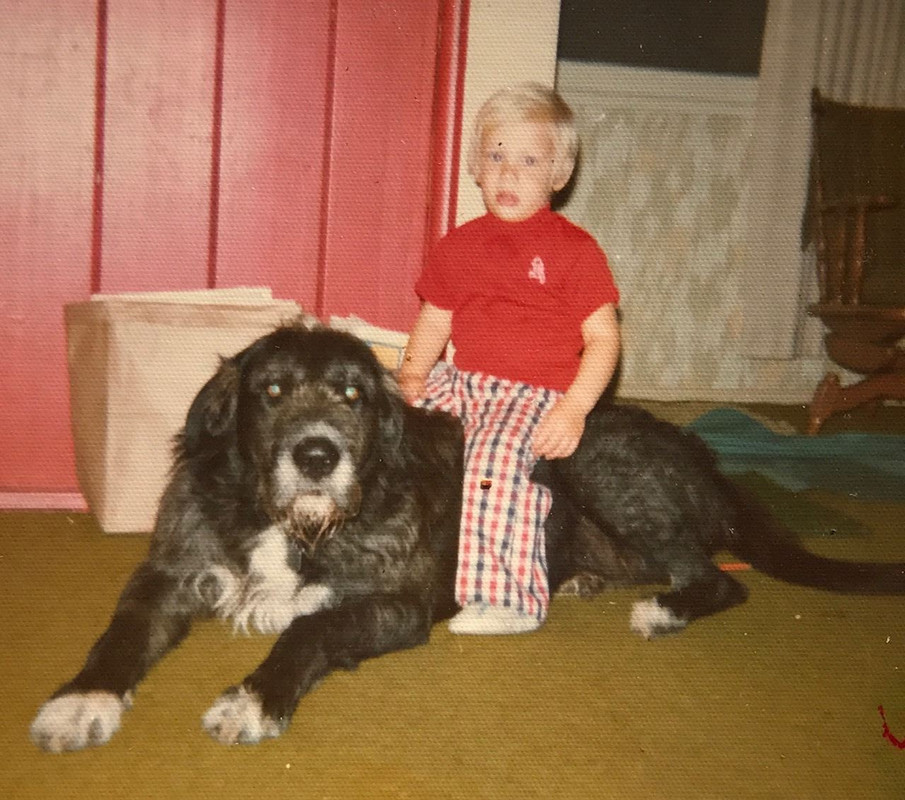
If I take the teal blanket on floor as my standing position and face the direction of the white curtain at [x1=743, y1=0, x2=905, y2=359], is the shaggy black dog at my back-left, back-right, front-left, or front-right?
back-left

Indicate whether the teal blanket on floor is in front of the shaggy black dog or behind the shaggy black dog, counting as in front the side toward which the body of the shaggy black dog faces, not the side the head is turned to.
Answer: behind

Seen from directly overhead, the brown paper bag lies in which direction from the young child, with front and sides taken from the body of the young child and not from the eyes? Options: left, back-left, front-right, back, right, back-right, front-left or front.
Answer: right

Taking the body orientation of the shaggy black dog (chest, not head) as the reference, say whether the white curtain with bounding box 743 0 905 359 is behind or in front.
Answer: behind

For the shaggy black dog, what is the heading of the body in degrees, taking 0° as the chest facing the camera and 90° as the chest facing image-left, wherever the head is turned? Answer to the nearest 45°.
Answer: approximately 45°

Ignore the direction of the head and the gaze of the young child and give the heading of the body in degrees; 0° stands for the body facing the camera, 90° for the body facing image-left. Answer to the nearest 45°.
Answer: approximately 0°

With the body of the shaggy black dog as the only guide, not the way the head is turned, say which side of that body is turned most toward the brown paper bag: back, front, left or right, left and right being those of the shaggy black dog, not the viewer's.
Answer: right
